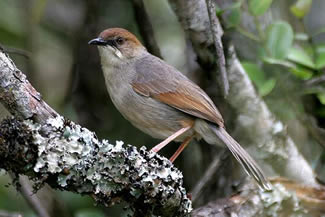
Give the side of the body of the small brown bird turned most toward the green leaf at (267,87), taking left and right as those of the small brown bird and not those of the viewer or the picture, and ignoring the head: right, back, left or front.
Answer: back

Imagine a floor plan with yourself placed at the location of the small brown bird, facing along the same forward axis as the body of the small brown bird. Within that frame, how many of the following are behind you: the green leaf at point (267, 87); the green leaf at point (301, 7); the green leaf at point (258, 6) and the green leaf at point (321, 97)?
4

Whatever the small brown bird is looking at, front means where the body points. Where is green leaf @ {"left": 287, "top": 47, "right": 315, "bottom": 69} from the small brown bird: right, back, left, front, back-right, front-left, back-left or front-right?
back

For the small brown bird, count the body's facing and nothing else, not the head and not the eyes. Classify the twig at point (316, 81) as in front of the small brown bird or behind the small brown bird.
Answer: behind

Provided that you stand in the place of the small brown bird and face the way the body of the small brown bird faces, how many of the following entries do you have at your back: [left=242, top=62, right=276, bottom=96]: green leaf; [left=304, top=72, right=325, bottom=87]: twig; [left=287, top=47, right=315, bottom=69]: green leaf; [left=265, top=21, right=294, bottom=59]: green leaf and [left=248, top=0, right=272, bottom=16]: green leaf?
5

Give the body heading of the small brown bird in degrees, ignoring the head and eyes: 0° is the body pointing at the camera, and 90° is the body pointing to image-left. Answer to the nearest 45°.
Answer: approximately 90°

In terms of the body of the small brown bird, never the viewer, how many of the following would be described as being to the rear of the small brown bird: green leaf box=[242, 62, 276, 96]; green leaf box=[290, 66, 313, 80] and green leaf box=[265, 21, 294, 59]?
3

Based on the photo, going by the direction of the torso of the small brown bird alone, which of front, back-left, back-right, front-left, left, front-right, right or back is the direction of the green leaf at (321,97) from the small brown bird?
back
